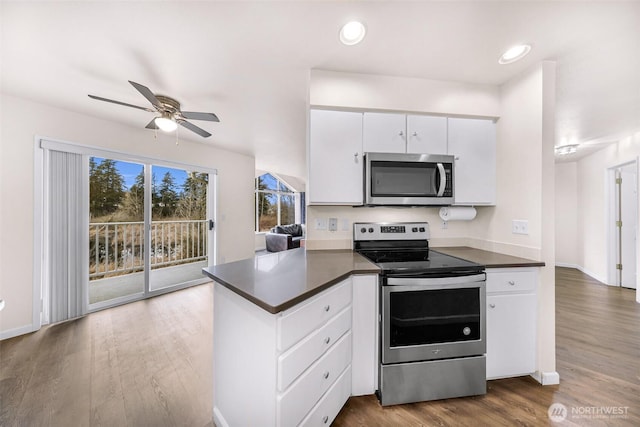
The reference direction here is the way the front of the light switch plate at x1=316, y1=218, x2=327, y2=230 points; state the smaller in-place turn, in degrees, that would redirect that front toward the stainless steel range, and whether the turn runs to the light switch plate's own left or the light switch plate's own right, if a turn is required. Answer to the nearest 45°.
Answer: approximately 45° to the light switch plate's own left

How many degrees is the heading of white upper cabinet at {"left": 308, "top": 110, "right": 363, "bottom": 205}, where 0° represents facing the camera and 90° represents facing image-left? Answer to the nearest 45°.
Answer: approximately 0°

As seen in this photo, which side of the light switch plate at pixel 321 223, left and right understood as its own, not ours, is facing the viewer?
front

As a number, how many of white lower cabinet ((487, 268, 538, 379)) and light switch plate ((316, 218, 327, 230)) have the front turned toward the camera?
2

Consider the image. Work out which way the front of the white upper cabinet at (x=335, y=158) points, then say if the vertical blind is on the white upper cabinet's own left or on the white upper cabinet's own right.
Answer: on the white upper cabinet's own right

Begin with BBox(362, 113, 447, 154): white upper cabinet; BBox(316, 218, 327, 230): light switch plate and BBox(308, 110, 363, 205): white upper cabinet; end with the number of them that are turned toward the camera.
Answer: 3

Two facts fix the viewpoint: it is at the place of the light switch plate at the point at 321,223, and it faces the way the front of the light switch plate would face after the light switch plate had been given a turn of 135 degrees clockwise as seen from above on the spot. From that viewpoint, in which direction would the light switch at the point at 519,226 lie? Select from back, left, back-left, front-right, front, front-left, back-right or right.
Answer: back-right

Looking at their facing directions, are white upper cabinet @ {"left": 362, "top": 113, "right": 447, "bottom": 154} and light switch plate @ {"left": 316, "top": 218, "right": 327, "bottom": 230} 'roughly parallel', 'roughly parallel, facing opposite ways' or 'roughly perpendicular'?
roughly parallel

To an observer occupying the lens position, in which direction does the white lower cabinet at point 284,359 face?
facing the viewer and to the right of the viewer

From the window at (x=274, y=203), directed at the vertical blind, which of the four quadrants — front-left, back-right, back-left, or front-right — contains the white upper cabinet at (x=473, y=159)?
front-left

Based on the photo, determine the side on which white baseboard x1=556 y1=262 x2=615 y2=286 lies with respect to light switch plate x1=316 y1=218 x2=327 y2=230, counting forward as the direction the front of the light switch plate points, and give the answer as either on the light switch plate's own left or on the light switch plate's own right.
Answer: on the light switch plate's own left

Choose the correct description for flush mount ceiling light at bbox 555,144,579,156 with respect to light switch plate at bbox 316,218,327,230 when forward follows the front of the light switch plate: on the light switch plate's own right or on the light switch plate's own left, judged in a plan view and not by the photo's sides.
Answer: on the light switch plate's own left

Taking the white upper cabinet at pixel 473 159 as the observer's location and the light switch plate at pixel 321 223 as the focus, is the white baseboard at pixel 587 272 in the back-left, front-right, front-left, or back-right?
back-right

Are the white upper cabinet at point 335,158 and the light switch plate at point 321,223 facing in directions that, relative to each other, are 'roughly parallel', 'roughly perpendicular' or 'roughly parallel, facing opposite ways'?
roughly parallel

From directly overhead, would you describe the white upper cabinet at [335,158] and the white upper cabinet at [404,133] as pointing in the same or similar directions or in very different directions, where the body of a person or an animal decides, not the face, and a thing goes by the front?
same or similar directions

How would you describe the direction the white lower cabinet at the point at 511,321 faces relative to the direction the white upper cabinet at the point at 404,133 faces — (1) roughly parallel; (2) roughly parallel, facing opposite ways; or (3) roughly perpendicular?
roughly parallel
